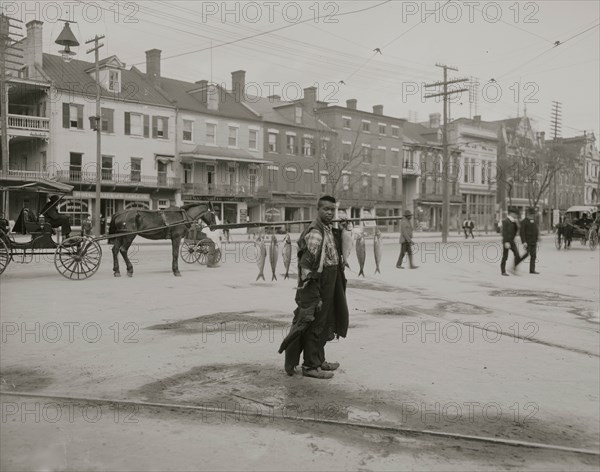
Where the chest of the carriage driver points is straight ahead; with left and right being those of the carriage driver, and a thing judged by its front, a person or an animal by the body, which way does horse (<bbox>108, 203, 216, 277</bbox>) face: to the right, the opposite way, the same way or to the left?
the same way

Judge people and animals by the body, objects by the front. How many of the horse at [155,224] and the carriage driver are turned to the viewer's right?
2

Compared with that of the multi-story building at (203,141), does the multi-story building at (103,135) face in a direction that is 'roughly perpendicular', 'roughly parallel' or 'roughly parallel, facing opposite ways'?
roughly parallel

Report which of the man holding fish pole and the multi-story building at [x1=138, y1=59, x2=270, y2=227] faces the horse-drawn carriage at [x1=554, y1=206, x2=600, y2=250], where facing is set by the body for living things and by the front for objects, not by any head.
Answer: the multi-story building

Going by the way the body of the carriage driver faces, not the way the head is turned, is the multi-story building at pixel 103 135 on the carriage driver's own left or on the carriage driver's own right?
on the carriage driver's own left

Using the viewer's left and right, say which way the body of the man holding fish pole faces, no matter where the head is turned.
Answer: facing the viewer and to the right of the viewer

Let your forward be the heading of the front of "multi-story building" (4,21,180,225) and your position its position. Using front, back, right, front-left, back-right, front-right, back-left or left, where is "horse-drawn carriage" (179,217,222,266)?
front-right

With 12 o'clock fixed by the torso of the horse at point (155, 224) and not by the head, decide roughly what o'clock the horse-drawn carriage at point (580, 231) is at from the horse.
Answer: The horse-drawn carriage is roughly at 11 o'clock from the horse.

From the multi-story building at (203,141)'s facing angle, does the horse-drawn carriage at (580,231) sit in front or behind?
in front

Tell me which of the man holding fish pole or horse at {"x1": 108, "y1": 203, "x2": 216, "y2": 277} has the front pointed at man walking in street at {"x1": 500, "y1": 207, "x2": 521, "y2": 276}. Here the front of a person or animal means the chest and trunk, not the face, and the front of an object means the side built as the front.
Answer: the horse

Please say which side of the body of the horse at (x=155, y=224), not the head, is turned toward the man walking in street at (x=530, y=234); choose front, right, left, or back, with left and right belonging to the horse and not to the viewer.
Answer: front

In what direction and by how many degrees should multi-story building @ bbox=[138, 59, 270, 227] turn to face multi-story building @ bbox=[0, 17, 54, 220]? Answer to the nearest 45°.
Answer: approximately 90° to its right

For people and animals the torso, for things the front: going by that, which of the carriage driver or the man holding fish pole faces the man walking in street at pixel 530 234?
the carriage driver

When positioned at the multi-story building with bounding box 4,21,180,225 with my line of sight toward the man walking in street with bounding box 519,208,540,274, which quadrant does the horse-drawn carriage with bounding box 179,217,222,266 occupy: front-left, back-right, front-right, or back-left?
front-right

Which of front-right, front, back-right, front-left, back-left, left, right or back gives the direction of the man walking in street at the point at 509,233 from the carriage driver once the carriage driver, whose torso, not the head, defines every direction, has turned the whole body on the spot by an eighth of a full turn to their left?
front-right

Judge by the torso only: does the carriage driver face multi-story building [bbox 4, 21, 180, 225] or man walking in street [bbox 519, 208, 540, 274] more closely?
the man walking in street

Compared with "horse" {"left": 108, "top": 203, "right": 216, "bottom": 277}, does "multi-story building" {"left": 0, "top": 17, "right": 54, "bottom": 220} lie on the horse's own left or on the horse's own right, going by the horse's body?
on the horse's own left

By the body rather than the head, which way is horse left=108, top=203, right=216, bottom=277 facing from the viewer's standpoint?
to the viewer's right

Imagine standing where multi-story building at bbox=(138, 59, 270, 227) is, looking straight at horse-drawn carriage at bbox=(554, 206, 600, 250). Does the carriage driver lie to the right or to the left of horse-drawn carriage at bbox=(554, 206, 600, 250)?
right

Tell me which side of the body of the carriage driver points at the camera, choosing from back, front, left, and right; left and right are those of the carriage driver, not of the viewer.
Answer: right
